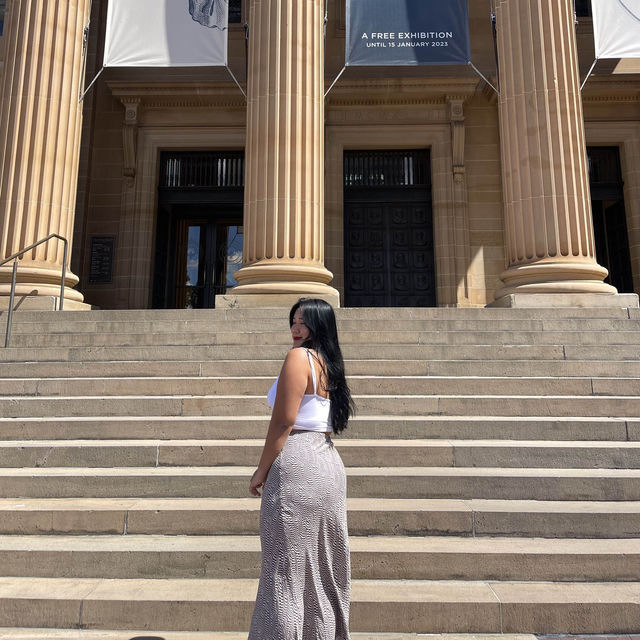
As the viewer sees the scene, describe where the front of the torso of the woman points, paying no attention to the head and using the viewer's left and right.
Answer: facing away from the viewer and to the left of the viewer

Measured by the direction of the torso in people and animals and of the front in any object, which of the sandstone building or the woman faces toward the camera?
the sandstone building

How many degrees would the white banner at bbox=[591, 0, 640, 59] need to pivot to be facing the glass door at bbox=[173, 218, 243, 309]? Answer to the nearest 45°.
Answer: approximately 90° to its right

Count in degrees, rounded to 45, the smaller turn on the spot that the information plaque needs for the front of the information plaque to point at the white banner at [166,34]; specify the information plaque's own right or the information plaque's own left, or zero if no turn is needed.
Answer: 0° — it already faces it

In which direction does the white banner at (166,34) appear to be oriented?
toward the camera

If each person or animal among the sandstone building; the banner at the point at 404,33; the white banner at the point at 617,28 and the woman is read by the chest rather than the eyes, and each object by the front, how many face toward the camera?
3

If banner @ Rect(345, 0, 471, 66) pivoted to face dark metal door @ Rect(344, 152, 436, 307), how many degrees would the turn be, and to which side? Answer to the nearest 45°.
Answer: approximately 180°

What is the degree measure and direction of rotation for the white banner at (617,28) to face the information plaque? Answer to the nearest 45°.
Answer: approximately 90° to its right

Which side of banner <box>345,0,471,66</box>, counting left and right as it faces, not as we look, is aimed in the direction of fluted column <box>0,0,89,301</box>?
right

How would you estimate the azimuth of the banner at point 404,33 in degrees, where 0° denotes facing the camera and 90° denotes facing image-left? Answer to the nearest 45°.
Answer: approximately 0°

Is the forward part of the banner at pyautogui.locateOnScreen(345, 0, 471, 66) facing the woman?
yes

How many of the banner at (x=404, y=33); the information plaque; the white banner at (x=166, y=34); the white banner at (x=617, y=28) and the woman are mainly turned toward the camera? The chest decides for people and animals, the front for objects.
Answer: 4

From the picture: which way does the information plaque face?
toward the camera

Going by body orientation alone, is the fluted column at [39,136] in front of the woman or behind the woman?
in front

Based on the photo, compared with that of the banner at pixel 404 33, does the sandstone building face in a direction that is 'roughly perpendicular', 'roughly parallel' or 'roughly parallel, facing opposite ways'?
roughly parallel
